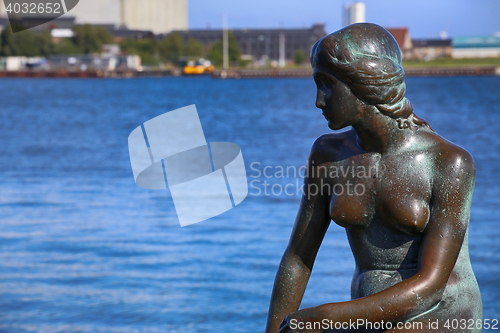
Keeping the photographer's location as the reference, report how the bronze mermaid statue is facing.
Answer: facing the viewer and to the left of the viewer
